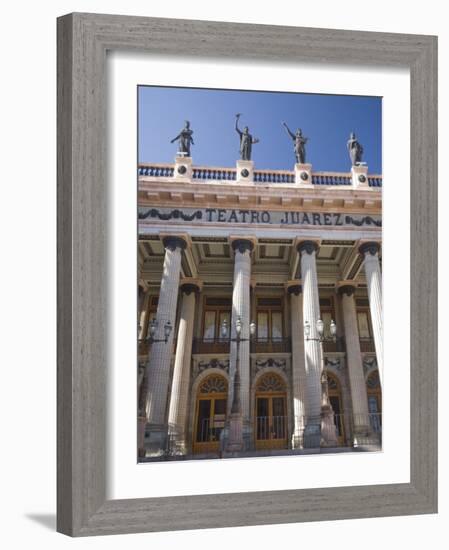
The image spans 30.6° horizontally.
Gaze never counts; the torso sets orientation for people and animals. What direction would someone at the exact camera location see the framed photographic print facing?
facing the viewer and to the right of the viewer
